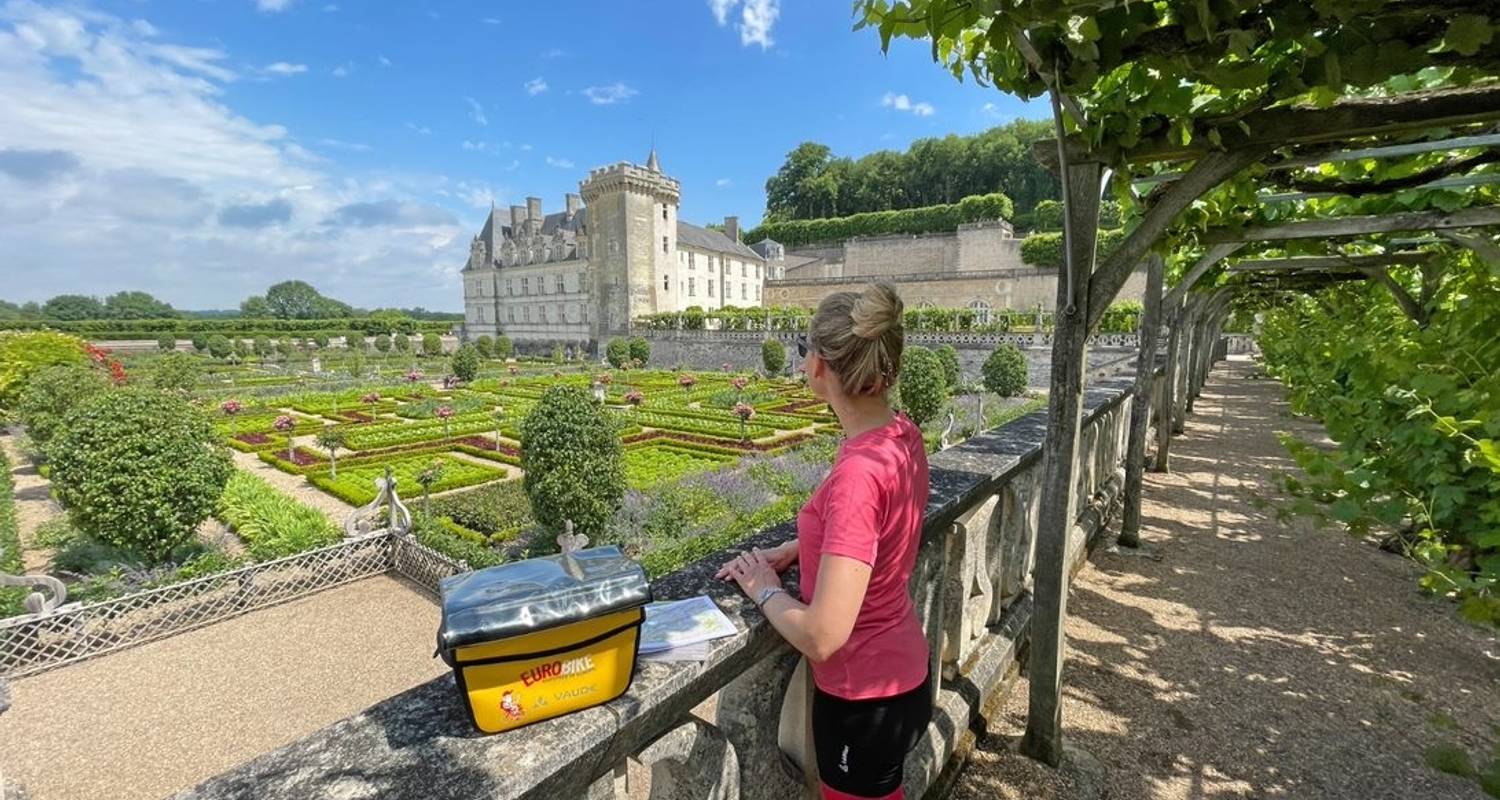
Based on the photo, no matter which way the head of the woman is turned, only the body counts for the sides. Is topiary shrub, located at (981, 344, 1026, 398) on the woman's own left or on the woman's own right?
on the woman's own right

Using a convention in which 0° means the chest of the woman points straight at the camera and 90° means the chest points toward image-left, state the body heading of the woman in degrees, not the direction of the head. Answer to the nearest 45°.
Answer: approximately 135°

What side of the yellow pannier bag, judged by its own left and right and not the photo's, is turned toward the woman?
left

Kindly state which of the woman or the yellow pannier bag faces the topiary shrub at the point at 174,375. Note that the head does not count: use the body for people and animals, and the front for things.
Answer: the woman

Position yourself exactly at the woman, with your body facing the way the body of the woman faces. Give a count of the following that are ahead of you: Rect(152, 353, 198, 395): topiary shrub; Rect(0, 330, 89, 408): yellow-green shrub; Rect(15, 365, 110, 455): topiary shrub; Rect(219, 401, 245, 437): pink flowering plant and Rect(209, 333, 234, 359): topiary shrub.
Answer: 5

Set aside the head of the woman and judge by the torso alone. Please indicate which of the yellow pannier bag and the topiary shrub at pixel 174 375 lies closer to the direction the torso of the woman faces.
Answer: the topiary shrub

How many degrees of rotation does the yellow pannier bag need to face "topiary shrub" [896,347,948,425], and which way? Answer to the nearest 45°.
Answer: approximately 135° to its left

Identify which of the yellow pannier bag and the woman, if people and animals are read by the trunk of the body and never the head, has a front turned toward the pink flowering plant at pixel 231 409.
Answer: the woman

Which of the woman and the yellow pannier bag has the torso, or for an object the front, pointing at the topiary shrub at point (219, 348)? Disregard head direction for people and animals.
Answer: the woman

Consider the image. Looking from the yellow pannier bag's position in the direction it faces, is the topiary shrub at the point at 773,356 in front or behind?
behind

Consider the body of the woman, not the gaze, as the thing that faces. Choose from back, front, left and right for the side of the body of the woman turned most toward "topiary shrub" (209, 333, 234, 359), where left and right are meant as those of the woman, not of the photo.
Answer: front

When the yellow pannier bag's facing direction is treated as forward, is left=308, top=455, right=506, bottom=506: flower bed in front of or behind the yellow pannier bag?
behind

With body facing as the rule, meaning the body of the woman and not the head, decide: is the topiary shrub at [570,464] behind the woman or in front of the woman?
in front

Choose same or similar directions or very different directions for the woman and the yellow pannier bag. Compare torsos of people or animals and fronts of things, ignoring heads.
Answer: very different directions

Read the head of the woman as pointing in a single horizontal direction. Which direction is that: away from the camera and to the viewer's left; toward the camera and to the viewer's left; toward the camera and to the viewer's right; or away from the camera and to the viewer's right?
away from the camera and to the viewer's left

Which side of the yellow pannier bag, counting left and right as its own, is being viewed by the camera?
front

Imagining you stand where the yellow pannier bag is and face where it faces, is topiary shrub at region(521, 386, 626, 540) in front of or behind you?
behind

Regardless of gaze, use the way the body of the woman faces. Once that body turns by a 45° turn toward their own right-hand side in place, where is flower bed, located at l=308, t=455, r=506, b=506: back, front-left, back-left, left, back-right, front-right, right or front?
front-left
